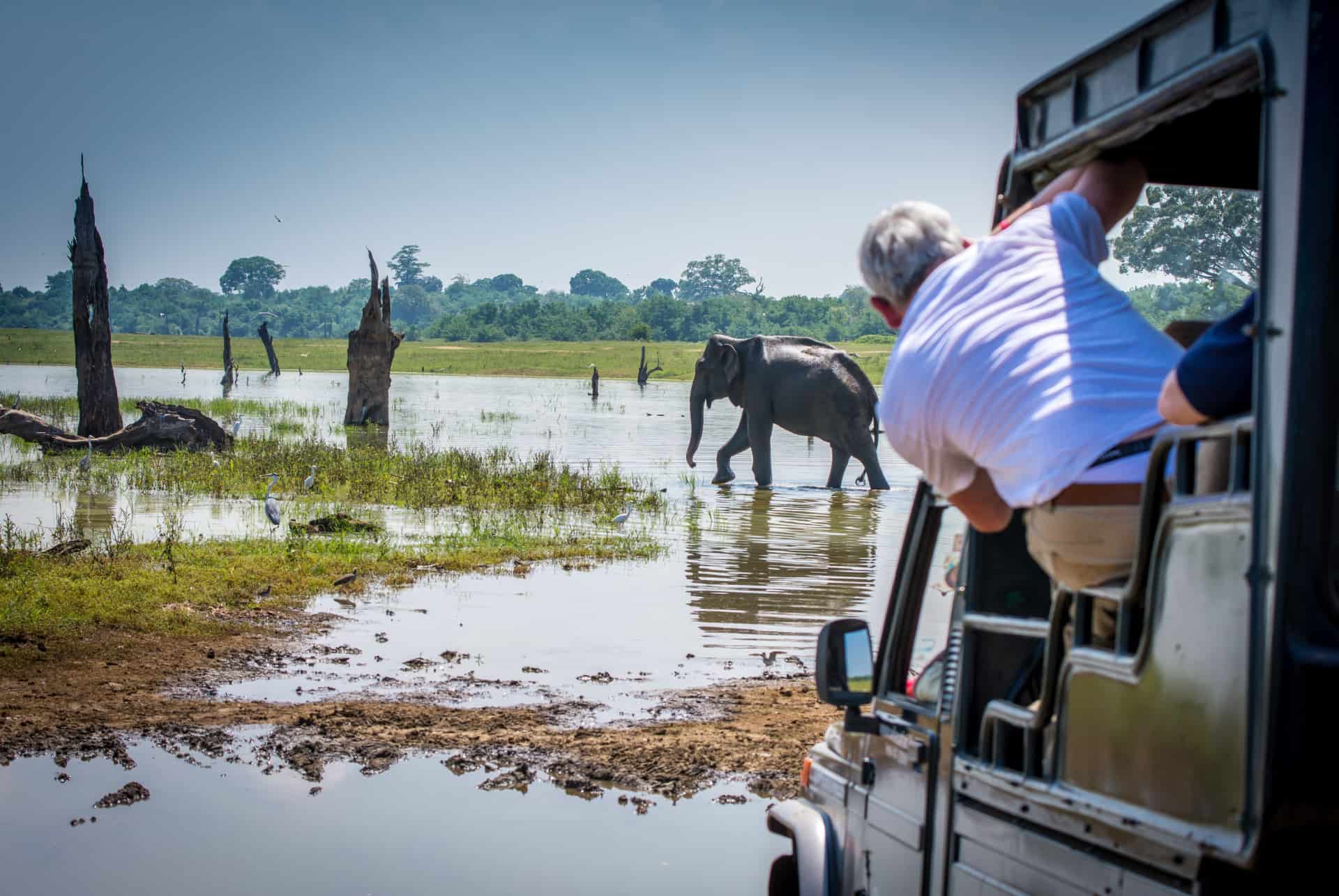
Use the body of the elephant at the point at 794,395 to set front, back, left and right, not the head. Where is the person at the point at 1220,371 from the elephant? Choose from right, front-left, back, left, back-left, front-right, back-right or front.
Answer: left

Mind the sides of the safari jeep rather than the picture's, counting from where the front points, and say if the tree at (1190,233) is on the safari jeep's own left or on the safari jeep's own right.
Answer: on the safari jeep's own right

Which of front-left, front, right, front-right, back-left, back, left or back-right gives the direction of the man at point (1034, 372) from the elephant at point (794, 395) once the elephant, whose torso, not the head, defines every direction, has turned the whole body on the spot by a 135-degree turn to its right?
back-right

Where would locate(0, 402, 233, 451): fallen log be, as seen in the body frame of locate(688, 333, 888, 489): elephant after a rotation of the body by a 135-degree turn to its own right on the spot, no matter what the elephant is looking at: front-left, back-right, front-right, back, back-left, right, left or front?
back-left

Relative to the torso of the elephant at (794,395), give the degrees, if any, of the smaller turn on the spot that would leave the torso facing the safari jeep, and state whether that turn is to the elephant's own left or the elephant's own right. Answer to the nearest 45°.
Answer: approximately 90° to the elephant's own left

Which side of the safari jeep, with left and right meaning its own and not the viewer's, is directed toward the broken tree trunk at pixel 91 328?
front

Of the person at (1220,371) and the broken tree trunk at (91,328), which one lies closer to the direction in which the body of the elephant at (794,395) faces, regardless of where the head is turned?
the broken tree trunk

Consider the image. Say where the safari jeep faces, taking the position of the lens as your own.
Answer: facing away from the viewer and to the left of the viewer

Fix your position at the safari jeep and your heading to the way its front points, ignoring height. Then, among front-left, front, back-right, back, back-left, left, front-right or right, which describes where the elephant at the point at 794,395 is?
front-right

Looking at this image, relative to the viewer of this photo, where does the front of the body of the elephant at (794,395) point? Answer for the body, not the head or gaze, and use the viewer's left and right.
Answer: facing to the left of the viewer

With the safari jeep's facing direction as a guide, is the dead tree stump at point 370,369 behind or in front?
in front

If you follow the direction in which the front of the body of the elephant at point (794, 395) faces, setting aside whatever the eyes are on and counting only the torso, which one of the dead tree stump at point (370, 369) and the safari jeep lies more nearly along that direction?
the dead tree stump

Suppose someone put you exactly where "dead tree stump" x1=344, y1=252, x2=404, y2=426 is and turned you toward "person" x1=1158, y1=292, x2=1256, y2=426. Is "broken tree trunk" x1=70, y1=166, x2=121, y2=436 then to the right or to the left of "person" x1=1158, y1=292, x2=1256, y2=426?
right

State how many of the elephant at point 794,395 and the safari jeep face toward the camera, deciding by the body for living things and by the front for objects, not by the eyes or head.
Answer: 0

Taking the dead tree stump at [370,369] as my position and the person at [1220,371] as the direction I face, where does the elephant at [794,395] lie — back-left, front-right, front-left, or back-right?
front-left
